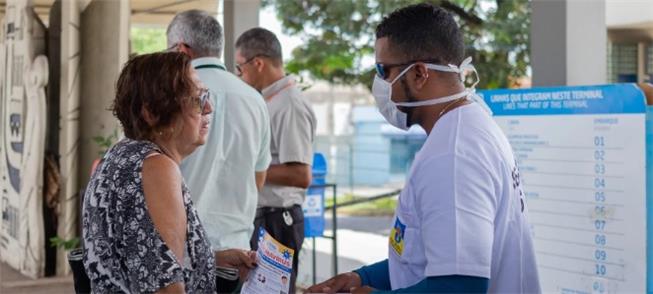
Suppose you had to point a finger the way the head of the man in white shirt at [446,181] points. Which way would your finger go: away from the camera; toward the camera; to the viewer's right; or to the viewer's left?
to the viewer's left

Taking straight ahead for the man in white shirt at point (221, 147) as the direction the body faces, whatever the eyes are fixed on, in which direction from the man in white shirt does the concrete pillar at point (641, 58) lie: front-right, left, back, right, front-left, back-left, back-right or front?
right

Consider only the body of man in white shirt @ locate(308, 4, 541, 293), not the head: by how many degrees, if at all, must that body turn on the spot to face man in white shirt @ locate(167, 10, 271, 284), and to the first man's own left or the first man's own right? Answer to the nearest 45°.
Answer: approximately 45° to the first man's own right

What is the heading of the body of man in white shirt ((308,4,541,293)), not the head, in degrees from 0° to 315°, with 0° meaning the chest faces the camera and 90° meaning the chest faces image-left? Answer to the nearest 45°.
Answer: approximately 90°

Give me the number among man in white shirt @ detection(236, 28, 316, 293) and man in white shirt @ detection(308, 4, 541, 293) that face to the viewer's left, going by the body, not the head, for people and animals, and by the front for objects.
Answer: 2

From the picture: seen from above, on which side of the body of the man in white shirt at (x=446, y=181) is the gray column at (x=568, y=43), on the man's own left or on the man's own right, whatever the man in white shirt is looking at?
on the man's own right

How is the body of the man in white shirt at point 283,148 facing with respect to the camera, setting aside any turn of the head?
to the viewer's left

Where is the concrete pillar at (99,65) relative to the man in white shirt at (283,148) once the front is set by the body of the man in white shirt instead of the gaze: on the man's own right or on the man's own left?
on the man's own right
